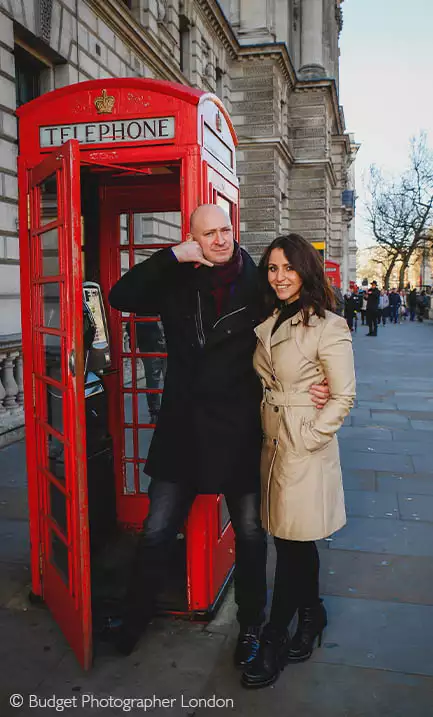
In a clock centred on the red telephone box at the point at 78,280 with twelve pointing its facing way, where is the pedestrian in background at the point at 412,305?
The pedestrian in background is roughly at 7 o'clock from the red telephone box.

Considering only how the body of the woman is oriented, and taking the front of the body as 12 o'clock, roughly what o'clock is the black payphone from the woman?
The black payphone is roughly at 3 o'clock from the woman.

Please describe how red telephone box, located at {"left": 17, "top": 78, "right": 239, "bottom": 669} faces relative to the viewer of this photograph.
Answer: facing the viewer

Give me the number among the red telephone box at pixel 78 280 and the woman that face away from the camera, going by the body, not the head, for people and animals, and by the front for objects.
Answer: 0

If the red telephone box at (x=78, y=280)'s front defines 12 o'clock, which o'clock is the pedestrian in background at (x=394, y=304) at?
The pedestrian in background is roughly at 7 o'clock from the red telephone box.

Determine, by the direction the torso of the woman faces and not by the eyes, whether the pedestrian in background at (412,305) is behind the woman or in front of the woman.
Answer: behind
